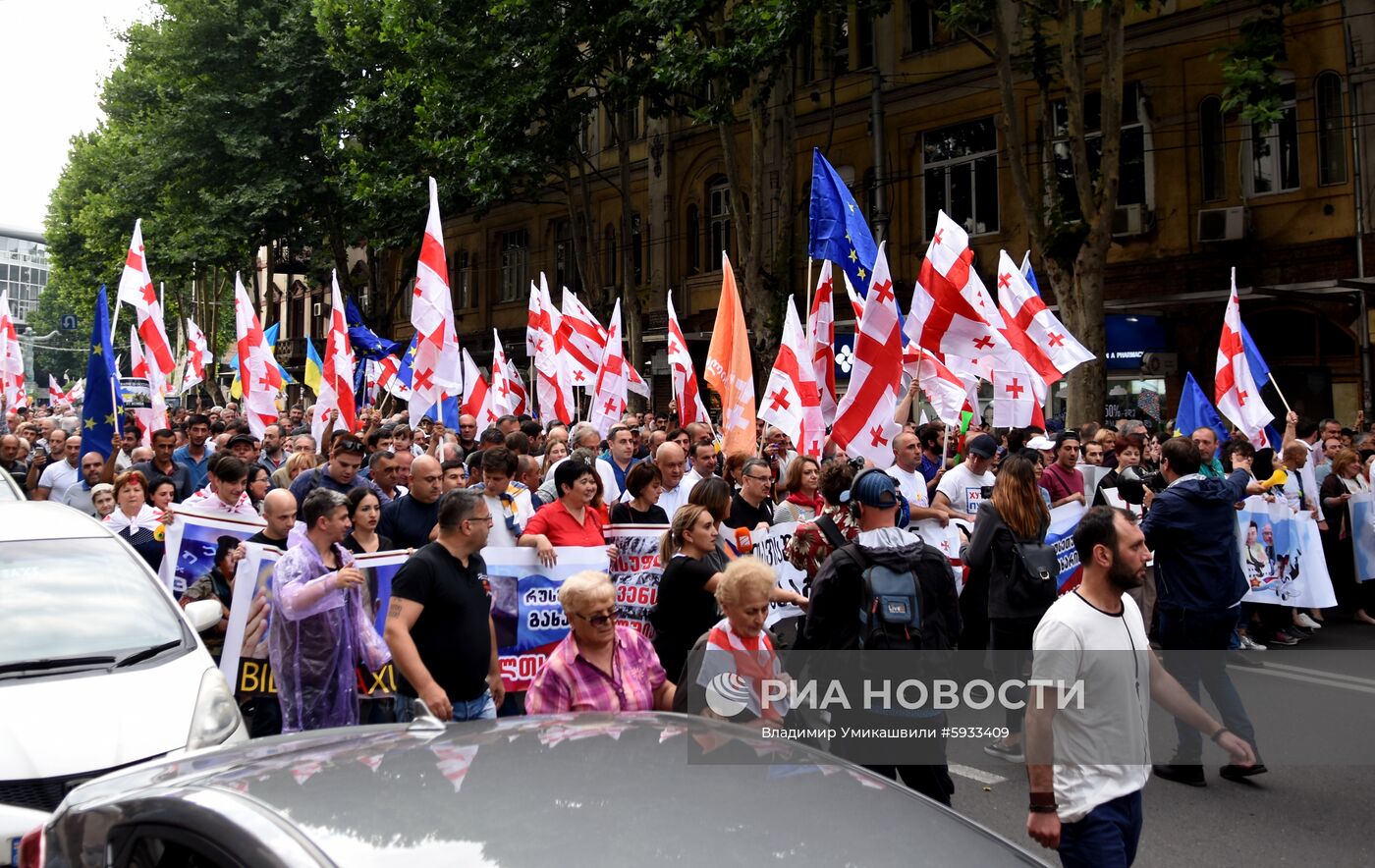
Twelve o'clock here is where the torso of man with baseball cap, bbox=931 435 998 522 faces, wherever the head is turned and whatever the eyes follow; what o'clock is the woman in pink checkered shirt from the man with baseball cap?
The woman in pink checkered shirt is roughly at 2 o'clock from the man with baseball cap.

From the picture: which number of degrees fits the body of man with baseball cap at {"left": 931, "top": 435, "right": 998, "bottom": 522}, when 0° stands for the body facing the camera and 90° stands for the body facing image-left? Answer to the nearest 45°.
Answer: approximately 315°

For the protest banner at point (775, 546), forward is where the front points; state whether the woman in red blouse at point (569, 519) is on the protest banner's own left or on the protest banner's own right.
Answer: on the protest banner's own right

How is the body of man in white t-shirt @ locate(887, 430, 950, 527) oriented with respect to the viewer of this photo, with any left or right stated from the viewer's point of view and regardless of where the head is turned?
facing the viewer and to the right of the viewer

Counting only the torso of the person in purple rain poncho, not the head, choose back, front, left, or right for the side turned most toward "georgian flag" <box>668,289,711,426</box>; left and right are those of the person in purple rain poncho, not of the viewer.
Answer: left

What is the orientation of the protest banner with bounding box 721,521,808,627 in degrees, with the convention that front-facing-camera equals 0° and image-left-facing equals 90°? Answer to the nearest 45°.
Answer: approximately 0°

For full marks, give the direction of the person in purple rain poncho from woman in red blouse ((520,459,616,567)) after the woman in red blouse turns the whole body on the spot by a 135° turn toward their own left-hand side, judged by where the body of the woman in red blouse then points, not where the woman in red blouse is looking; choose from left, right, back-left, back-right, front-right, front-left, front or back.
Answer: back-left

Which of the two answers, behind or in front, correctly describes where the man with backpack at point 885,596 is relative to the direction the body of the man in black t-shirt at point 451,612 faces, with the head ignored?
in front

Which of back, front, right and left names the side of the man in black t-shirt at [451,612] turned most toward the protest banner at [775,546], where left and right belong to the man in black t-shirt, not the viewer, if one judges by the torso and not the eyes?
left

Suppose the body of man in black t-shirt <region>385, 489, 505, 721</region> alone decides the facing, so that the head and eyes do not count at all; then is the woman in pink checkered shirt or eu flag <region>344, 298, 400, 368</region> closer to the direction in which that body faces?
the woman in pink checkered shirt

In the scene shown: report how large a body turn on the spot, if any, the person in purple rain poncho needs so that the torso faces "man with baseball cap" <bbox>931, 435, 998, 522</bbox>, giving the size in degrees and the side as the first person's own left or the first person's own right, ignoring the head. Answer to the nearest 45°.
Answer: approximately 90° to the first person's own left

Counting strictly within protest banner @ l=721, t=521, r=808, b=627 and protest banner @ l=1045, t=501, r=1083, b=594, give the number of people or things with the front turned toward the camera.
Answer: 2

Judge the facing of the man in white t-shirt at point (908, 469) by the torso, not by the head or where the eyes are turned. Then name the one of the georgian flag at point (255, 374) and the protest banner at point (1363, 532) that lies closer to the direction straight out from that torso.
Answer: the protest banner
